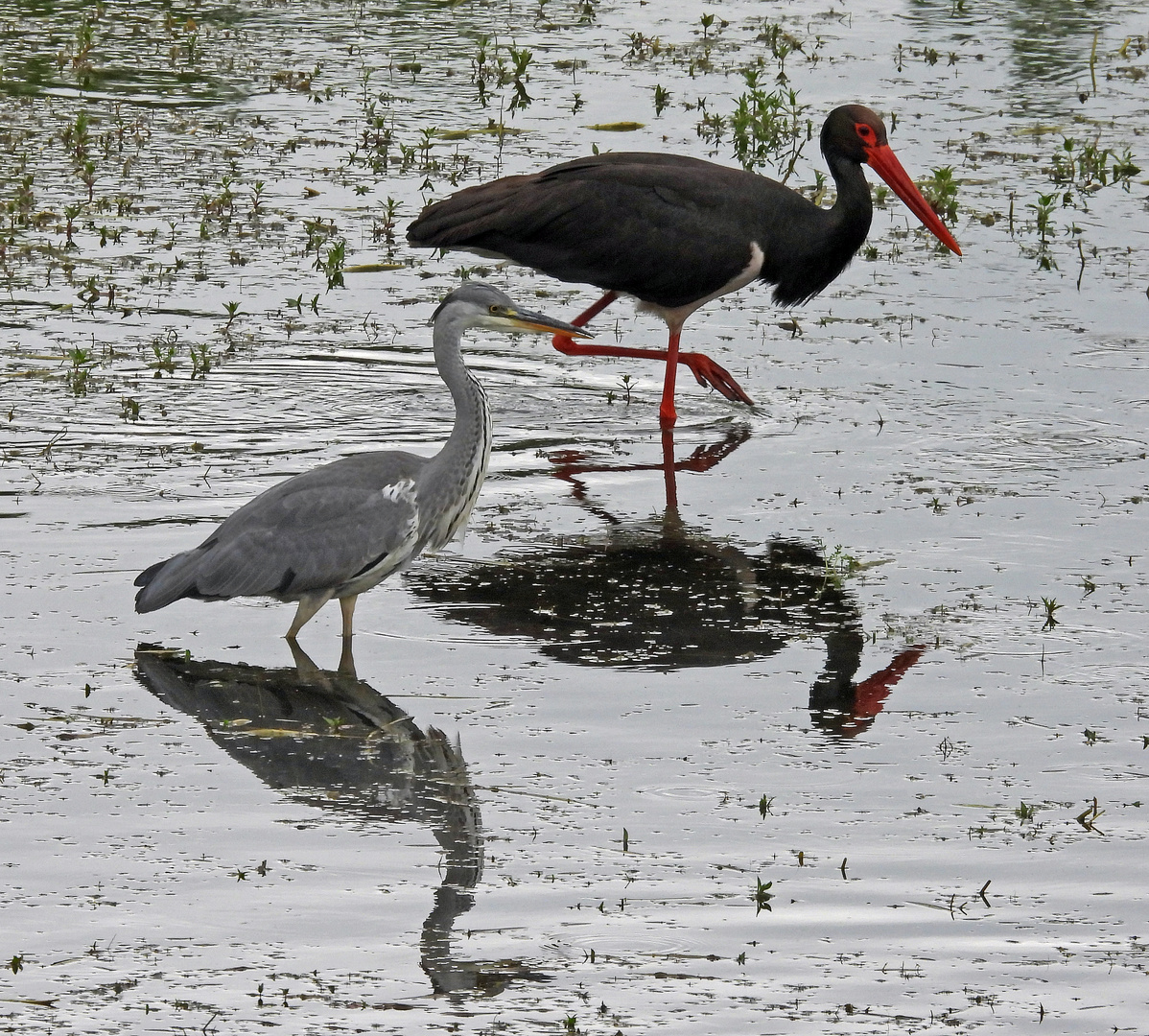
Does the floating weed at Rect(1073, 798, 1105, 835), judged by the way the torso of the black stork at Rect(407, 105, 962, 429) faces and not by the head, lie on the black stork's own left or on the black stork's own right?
on the black stork's own right

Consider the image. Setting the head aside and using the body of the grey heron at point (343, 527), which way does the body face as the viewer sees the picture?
to the viewer's right

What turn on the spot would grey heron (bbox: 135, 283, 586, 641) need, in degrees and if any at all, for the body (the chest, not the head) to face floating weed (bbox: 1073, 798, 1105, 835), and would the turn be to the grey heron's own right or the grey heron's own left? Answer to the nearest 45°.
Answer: approximately 45° to the grey heron's own right

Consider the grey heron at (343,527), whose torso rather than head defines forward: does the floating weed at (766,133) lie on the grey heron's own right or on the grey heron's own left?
on the grey heron's own left

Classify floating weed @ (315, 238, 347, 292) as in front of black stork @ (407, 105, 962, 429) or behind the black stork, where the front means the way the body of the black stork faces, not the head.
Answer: behind

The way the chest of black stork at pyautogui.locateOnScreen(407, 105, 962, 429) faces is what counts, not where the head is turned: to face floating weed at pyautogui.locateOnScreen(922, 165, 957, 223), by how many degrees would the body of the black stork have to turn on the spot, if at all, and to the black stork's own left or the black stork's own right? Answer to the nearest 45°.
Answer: approximately 45° to the black stork's own left

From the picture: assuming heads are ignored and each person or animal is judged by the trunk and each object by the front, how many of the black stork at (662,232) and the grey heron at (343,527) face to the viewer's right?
2

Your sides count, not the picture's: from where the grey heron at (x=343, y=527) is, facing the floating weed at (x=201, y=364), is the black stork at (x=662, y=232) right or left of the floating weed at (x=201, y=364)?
right

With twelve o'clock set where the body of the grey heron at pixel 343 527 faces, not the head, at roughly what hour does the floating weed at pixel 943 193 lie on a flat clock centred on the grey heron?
The floating weed is roughly at 10 o'clock from the grey heron.

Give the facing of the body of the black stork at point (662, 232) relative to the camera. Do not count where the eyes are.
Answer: to the viewer's right
